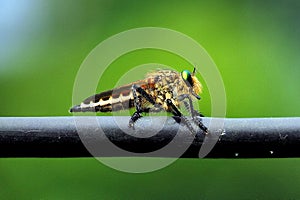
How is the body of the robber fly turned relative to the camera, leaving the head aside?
to the viewer's right
